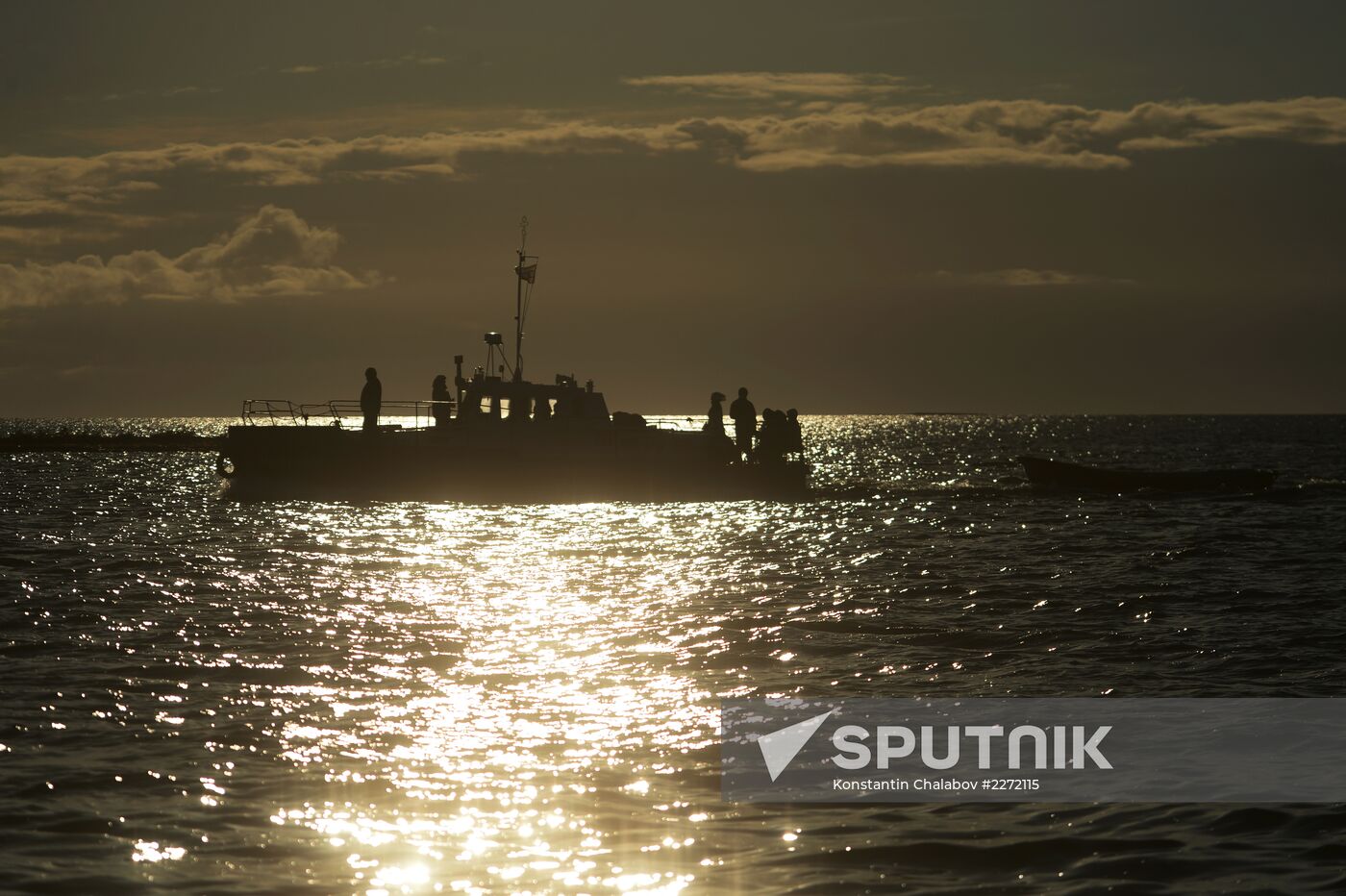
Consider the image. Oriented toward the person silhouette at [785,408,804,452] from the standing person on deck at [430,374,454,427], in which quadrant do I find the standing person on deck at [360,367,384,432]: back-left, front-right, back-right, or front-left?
back-right

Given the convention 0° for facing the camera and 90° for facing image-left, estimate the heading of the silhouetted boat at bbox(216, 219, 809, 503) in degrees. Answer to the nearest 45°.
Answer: approximately 90°

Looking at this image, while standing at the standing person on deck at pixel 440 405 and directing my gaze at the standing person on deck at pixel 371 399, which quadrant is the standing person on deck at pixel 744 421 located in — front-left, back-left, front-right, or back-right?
back-left
